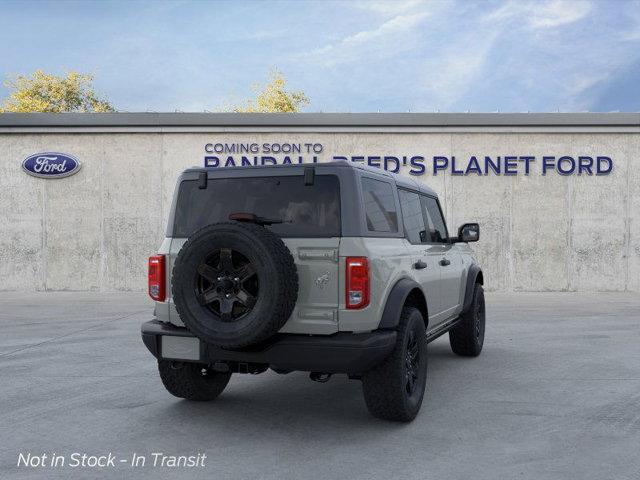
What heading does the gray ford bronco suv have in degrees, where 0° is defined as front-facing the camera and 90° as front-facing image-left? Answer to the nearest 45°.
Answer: approximately 225°
